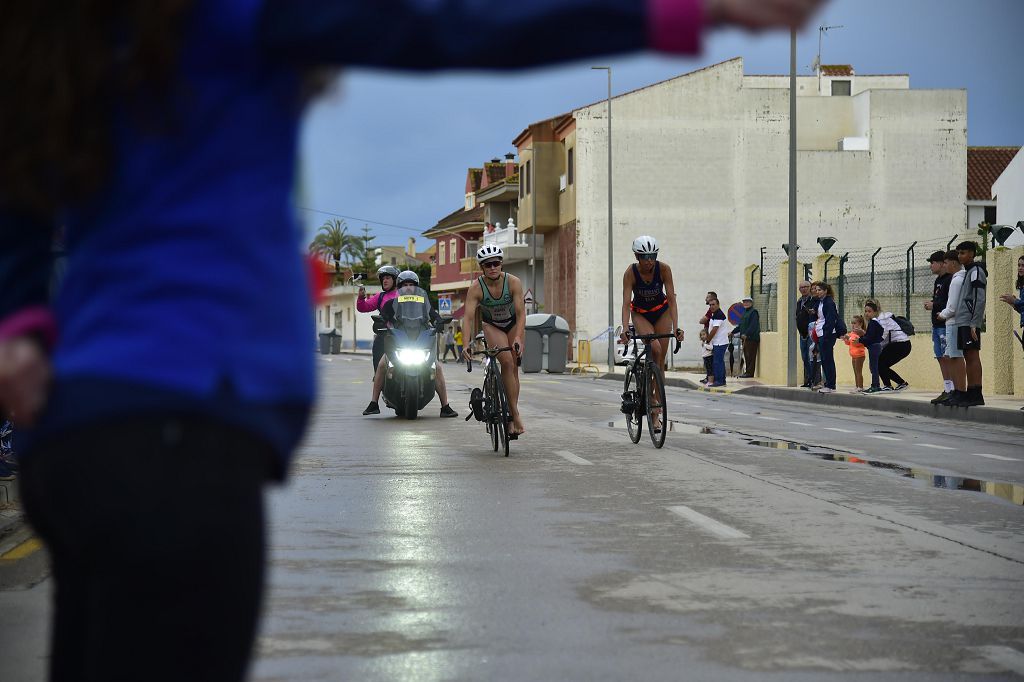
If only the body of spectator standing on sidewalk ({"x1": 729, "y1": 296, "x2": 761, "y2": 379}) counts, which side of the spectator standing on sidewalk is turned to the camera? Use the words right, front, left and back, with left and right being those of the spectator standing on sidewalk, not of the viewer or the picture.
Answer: left

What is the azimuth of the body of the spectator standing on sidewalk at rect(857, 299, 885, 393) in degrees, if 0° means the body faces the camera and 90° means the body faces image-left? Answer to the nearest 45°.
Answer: approximately 90°

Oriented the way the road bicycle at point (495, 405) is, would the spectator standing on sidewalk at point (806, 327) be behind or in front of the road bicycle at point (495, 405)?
behind

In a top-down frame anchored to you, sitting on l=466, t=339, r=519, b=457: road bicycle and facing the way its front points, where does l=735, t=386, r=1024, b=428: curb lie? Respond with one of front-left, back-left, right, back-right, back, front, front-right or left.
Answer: back-left

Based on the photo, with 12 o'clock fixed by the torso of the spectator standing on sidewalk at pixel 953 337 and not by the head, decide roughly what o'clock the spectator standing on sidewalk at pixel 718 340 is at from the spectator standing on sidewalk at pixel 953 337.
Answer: the spectator standing on sidewalk at pixel 718 340 is roughly at 2 o'clock from the spectator standing on sidewalk at pixel 953 337.

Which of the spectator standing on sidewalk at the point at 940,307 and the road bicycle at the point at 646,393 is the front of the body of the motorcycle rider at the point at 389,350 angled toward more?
the road bicycle

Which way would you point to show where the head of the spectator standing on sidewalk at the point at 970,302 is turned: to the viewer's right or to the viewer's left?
to the viewer's left

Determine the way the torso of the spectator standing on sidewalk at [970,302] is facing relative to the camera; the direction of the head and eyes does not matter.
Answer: to the viewer's left

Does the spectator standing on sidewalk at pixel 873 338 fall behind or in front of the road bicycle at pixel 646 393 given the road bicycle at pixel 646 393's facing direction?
behind

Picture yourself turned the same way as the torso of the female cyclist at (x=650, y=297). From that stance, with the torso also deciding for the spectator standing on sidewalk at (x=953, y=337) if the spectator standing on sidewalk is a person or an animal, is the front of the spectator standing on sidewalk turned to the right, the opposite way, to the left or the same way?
to the right
